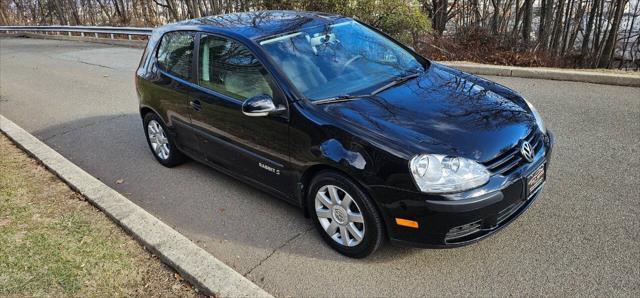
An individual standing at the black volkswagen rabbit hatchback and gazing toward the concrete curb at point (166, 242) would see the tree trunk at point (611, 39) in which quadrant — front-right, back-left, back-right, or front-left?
back-right

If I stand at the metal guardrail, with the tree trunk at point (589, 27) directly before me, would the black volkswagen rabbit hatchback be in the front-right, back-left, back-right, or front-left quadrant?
front-right

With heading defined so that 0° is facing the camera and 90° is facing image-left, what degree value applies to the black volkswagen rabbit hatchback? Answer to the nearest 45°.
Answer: approximately 315°

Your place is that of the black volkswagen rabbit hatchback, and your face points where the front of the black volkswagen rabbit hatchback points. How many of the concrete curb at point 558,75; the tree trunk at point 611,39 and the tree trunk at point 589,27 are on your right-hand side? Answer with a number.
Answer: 0

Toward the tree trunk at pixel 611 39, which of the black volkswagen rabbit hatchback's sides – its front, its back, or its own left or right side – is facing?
left

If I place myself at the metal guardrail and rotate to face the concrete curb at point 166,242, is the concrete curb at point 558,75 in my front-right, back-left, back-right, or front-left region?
front-left

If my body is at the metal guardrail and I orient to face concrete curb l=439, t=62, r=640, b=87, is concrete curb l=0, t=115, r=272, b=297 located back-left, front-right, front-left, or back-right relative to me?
front-right

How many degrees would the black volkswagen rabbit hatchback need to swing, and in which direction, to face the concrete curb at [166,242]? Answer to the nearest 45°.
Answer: approximately 135° to its right

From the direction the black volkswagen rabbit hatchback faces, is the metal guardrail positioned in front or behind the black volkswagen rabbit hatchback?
behind

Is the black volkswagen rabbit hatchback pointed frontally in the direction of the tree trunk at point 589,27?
no

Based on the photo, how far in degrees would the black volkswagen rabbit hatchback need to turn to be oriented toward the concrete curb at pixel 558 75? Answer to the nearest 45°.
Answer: approximately 90° to its left

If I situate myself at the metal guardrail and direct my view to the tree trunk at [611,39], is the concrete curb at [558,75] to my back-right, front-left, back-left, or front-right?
front-right
